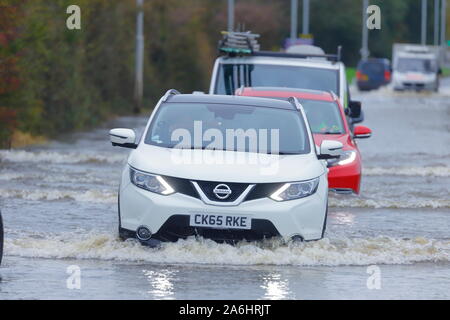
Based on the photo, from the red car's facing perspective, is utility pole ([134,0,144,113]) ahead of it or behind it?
behind

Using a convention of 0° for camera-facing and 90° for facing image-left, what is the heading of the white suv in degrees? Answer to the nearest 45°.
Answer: approximately 0°

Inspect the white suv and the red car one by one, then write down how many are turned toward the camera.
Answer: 2

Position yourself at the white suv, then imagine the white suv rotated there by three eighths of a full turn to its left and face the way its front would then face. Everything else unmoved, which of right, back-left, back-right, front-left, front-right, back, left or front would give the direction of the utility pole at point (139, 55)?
front-left

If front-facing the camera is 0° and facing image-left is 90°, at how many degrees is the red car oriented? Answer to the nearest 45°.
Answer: approximately 0°

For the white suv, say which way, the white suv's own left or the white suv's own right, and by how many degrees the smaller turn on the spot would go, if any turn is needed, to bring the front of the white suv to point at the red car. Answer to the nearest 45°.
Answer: approximately 180°

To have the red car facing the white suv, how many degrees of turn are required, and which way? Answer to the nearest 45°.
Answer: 0° — it already faces it
